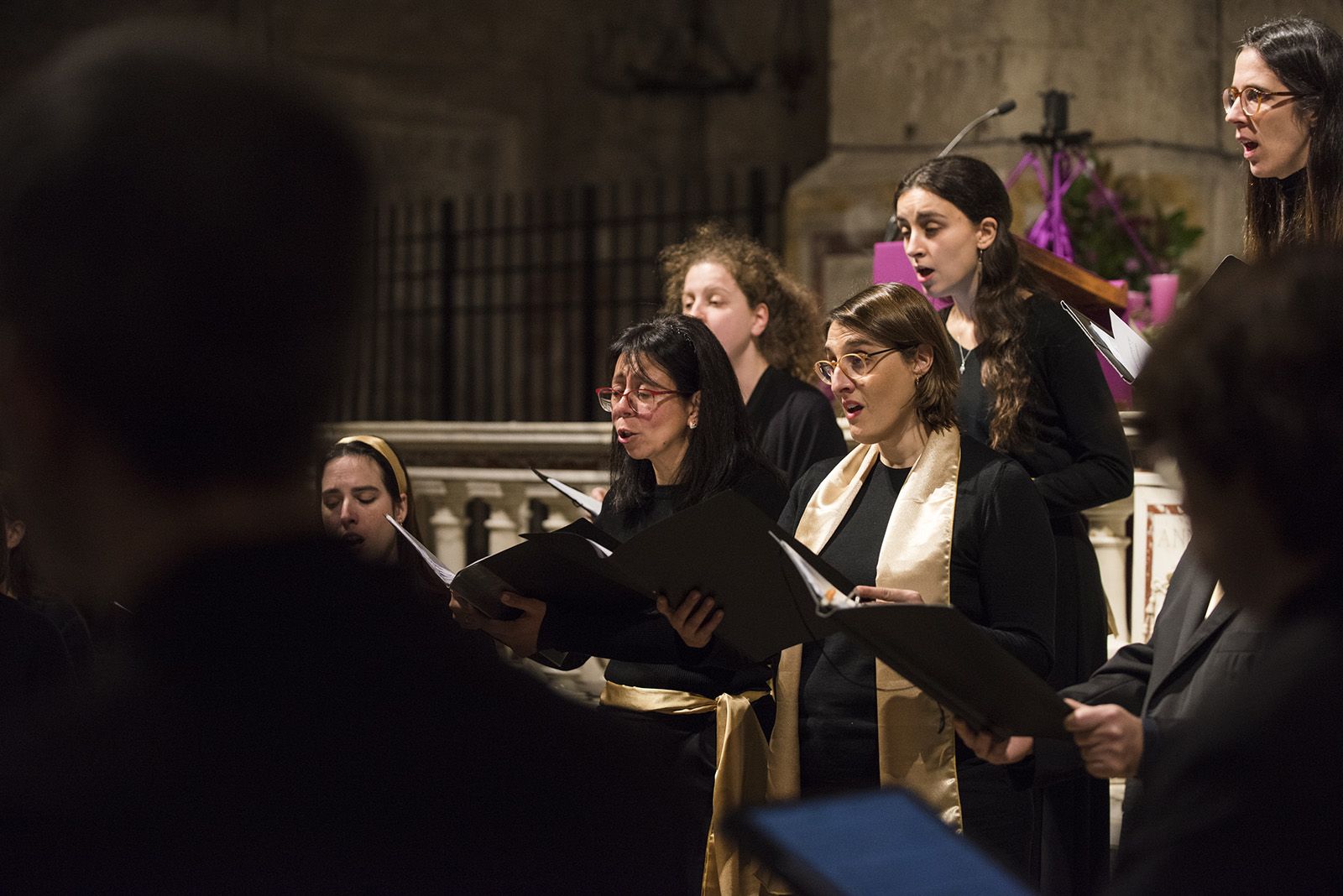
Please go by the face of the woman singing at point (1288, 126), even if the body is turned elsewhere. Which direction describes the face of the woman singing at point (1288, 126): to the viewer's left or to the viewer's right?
to the viewer's left

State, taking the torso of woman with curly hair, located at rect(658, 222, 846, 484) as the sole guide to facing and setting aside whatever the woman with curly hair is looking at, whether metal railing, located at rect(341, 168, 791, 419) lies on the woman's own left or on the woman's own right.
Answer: on the woman's own right
